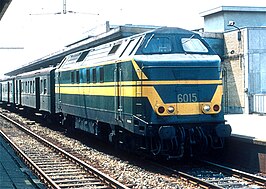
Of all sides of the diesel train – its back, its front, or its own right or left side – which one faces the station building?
left

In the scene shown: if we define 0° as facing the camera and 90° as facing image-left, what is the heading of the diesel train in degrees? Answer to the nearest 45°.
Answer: approximately 315°

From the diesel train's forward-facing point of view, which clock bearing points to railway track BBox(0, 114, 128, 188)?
The railway track is roughly at 2 o'clock from the diesel train.
